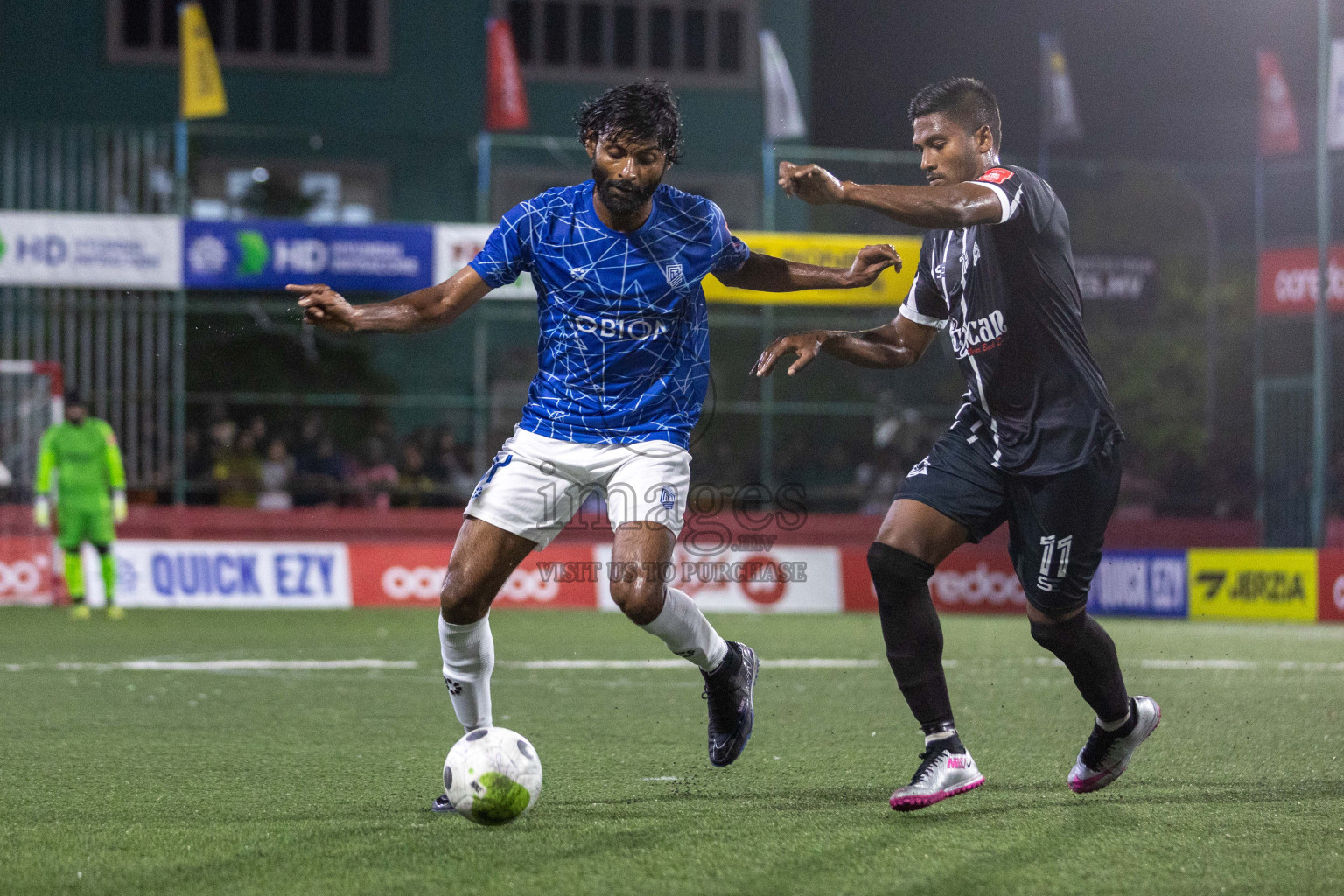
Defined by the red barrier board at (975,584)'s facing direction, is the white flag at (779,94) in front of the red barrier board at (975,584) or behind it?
behind

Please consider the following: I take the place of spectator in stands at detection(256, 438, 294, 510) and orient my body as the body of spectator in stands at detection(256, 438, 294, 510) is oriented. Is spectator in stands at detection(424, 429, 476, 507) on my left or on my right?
on my left

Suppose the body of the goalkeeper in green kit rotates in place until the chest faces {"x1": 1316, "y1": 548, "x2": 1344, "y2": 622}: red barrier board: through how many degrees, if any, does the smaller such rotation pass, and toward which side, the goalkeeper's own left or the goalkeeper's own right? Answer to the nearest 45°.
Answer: approximately 90° to the goalkeeper's own left

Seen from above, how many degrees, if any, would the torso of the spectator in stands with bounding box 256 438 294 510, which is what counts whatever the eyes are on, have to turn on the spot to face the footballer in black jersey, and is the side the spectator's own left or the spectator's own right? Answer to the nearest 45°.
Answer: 0° — they already face them

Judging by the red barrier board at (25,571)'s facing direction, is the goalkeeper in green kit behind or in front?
in front

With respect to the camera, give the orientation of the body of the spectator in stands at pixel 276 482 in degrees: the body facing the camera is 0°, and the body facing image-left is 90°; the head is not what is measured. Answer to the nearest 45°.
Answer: approximately 0°

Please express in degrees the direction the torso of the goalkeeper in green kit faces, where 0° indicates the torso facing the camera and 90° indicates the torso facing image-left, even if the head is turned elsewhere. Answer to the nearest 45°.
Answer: approximately 0°

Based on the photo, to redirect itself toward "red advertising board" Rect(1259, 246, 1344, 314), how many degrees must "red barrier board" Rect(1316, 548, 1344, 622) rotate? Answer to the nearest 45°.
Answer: approximately 180°

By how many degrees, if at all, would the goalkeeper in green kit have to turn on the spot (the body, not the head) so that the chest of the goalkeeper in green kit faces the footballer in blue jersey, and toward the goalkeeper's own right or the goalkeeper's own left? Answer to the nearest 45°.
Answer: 0° — they already face them
